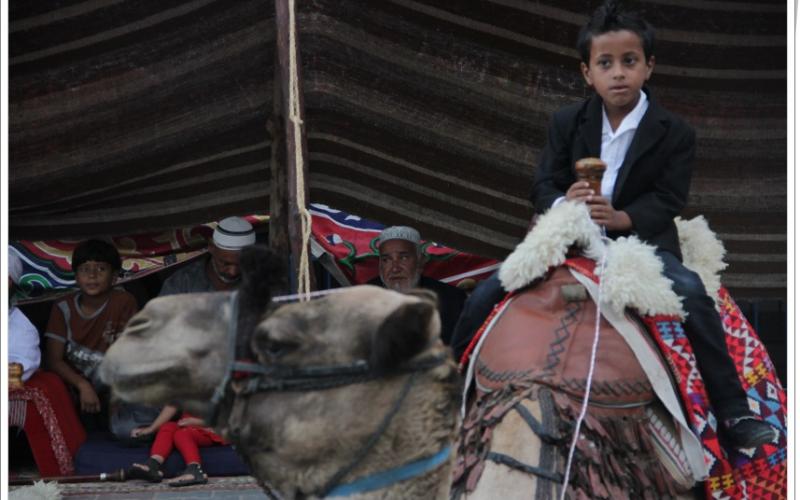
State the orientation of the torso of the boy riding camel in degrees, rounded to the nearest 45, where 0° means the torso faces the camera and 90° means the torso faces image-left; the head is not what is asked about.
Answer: approximately 45°

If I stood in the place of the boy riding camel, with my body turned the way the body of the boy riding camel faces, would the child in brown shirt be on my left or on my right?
on my right

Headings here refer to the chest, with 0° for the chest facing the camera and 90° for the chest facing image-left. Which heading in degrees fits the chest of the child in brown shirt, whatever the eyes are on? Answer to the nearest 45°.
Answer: approximately 0°
